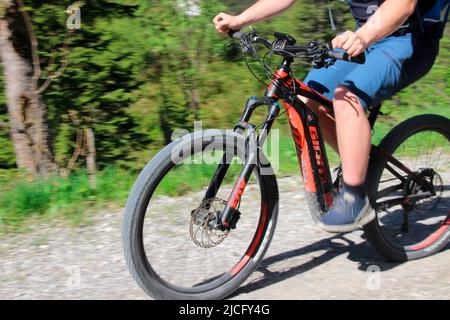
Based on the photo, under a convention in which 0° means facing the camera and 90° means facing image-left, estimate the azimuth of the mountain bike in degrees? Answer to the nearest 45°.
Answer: approximately 45°

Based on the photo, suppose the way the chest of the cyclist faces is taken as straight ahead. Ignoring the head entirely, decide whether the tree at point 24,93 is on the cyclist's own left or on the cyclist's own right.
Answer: on the cyclist's own right

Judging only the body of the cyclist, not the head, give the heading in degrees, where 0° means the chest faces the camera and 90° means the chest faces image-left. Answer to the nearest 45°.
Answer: approximately 45°

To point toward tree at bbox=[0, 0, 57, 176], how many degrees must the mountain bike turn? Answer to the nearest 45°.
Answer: approximately 90° to its right
